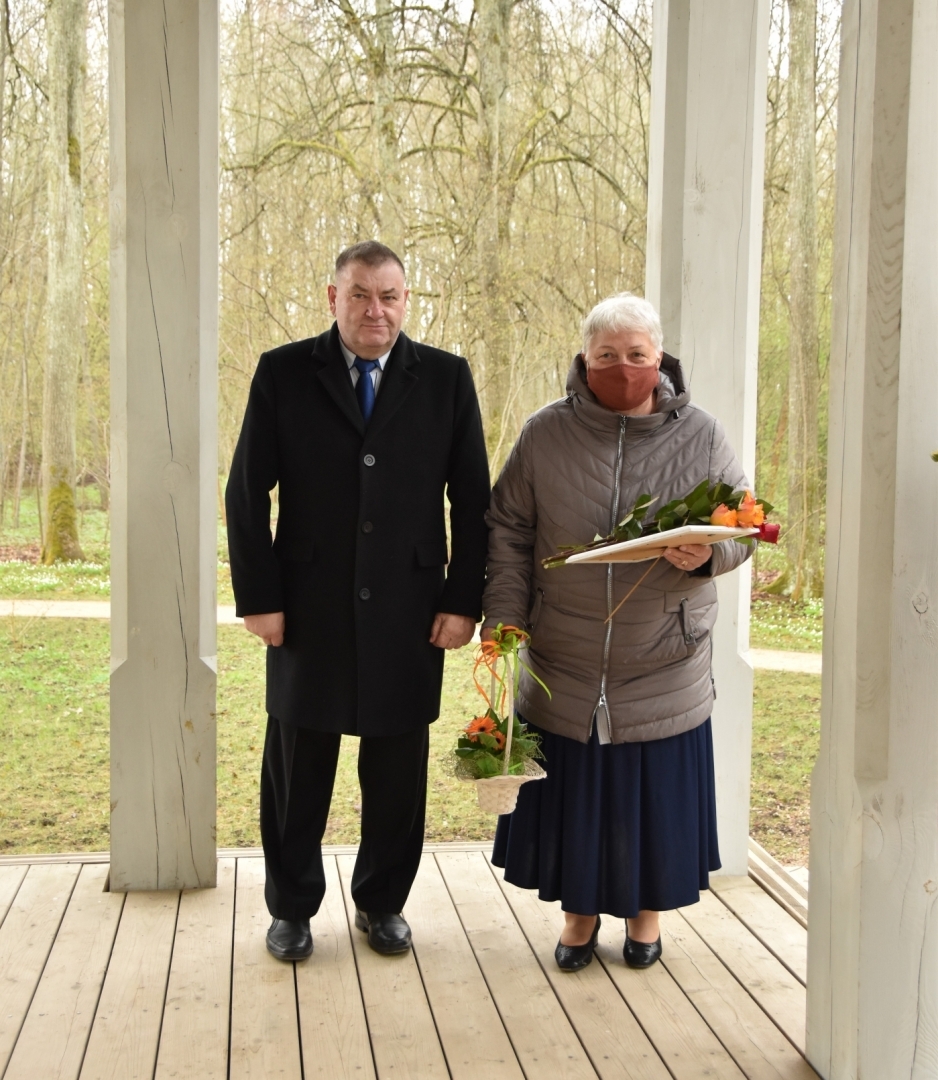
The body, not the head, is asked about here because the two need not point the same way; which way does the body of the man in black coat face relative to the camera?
toward the camera

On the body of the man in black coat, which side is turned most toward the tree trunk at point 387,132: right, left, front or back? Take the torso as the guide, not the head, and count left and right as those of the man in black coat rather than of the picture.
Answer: back

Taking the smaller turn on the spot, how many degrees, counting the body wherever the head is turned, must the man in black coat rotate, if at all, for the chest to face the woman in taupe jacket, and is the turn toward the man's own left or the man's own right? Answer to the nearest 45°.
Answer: approximately 90° to the man's own left

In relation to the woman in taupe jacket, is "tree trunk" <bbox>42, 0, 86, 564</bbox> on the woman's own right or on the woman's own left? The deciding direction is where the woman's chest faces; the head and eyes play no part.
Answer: on the woman's own right

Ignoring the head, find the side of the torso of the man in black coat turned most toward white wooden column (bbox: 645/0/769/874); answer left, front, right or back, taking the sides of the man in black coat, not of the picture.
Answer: left

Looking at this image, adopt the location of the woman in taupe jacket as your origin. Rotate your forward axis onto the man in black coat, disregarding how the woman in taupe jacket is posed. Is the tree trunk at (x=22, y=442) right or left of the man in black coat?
right

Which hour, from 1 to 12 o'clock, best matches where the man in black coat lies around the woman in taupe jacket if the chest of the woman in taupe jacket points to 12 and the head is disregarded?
The man in black coat is roughly at 3 o'clock from the woman in taupe jacket.

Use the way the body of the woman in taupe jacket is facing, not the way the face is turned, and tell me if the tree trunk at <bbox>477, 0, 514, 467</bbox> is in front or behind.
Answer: behind

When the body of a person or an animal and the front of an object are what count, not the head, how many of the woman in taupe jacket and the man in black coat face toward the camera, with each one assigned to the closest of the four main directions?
2
